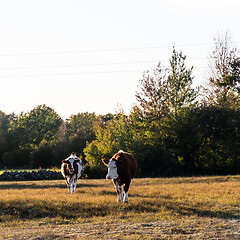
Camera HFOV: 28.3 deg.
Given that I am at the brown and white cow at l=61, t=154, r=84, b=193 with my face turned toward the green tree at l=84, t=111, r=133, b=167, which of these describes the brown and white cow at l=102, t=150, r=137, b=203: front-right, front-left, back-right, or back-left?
back-right

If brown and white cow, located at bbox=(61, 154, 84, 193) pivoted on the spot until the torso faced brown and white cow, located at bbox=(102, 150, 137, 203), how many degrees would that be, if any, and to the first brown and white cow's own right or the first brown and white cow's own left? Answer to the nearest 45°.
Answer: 0° — it already faces it

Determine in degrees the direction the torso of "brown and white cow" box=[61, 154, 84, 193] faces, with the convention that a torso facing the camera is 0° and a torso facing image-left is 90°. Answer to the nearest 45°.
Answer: approximately 0°

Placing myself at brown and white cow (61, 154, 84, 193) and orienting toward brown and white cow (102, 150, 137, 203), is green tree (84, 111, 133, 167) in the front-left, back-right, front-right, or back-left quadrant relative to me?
back-left

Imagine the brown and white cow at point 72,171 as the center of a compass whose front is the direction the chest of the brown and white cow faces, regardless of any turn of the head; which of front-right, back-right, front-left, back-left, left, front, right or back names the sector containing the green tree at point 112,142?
back

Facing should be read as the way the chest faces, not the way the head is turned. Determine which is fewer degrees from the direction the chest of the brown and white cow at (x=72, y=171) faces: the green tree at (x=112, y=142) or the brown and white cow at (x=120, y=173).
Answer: the brown and white cow
